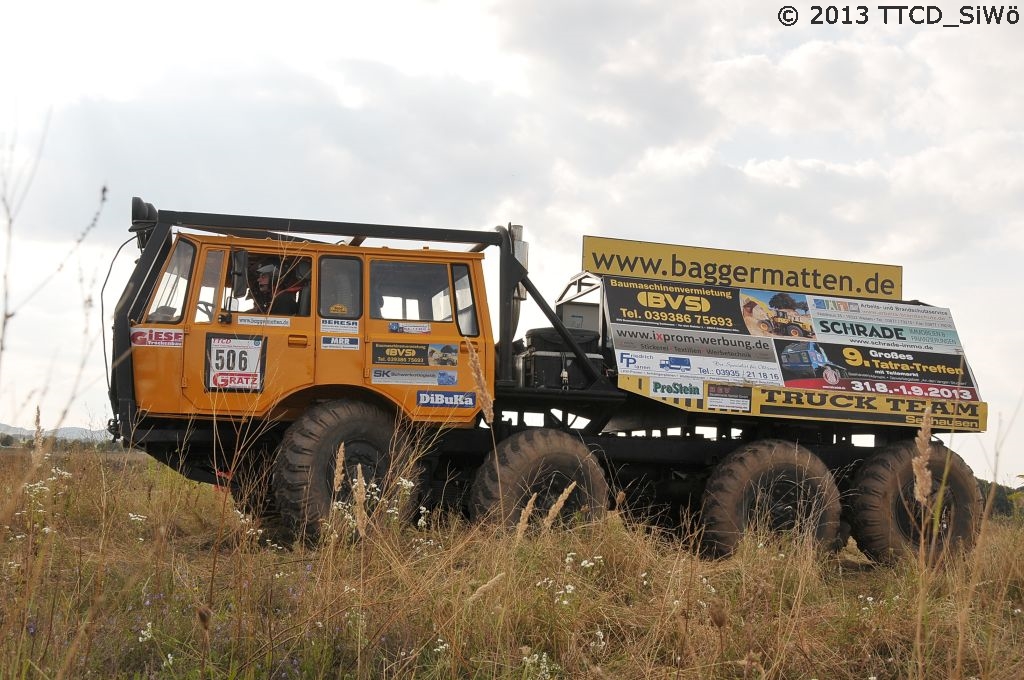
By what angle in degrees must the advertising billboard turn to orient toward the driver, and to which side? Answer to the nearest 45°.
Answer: approximately 45° to its right

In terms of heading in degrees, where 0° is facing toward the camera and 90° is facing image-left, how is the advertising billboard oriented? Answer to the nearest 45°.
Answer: approximately 0°

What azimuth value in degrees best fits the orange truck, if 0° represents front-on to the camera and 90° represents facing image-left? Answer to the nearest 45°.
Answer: approximately 90°
